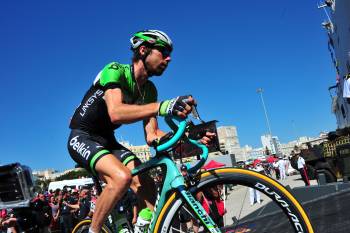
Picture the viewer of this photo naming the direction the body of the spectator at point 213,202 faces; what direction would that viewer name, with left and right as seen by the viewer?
facing the viewer

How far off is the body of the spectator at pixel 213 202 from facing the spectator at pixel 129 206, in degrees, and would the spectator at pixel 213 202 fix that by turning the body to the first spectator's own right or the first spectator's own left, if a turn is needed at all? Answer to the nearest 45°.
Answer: approximately 135° to the first spectator's own right

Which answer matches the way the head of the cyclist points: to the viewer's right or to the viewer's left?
to the viewer's right
